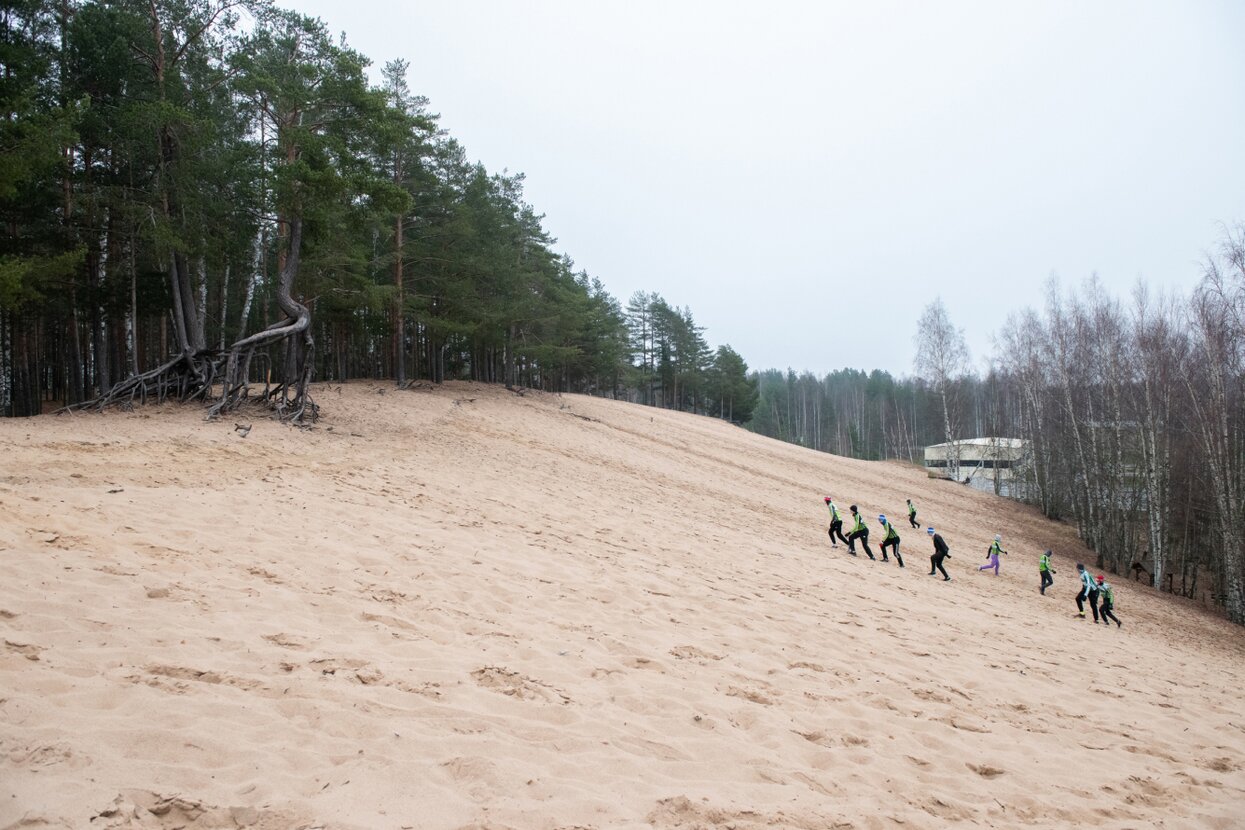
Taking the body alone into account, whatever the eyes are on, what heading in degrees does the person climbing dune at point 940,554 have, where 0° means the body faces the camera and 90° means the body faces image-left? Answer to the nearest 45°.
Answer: approximately 90°
